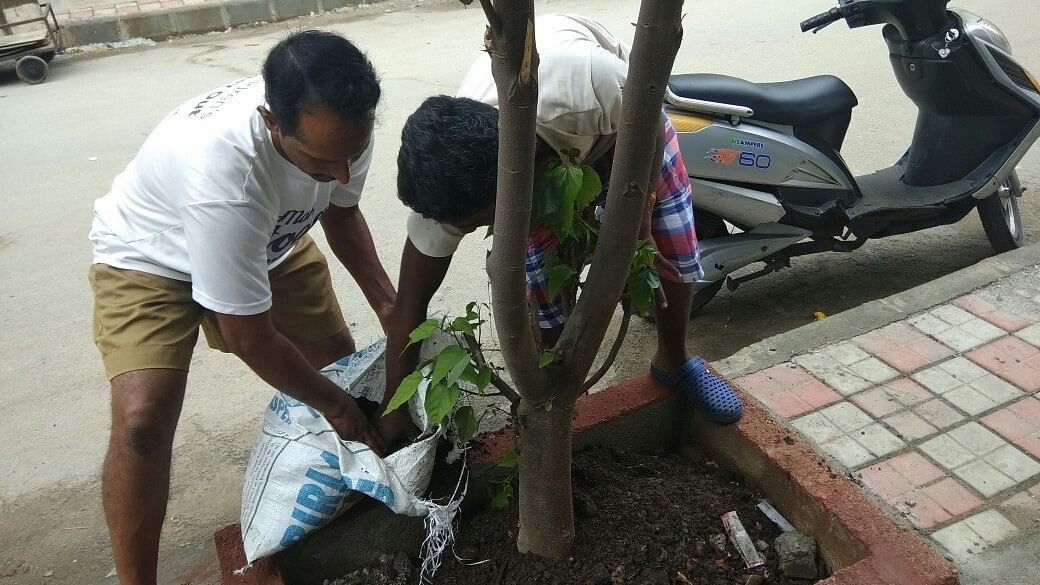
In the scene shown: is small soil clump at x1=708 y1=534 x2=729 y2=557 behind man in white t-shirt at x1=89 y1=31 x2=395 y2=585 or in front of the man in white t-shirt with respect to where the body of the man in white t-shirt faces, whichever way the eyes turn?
in front

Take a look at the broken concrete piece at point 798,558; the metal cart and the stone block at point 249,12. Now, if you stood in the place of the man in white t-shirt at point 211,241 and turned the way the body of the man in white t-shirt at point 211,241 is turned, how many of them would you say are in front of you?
1

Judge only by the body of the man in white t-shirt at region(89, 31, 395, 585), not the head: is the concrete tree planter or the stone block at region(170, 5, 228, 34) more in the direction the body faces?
the concrete tree planter

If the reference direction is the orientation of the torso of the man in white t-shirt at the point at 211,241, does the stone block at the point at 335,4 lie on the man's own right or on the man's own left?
on the man's own left

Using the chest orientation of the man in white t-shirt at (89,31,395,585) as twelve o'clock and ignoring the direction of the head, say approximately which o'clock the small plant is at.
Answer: The small plant is roughly at 12 o'clock from the man in white t-shirt.

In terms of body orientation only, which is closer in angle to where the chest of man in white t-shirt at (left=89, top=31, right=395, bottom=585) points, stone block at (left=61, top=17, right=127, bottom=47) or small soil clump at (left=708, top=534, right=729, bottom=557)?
the small soil clump

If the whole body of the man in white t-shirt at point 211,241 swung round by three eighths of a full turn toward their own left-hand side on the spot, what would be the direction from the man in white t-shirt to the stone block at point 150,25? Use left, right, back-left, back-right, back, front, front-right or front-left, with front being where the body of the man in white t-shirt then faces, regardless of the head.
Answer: front

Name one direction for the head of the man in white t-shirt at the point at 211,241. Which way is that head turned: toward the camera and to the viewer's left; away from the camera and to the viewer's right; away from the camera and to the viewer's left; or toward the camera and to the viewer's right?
toward the camera and to the viewer's right

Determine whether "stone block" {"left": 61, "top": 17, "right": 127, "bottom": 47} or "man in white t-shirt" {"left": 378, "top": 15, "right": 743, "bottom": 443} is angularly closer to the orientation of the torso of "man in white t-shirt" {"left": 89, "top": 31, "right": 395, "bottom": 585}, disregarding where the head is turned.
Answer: the man in white t-shirt

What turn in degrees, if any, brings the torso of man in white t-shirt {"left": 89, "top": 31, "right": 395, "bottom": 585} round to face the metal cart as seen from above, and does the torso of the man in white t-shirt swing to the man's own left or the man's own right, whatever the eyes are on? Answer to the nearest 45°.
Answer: approximately 135° to the man's own left

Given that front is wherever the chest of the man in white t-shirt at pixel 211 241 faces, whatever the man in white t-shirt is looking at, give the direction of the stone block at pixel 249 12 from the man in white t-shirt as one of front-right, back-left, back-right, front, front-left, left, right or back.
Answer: back-left

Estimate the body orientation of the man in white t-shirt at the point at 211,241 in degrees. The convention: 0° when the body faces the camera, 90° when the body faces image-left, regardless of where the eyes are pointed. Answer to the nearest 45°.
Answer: approximately 315°

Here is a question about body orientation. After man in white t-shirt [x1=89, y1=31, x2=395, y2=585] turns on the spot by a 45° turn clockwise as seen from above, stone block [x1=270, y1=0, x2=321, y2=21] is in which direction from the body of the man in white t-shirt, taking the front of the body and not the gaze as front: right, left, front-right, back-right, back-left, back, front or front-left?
back
